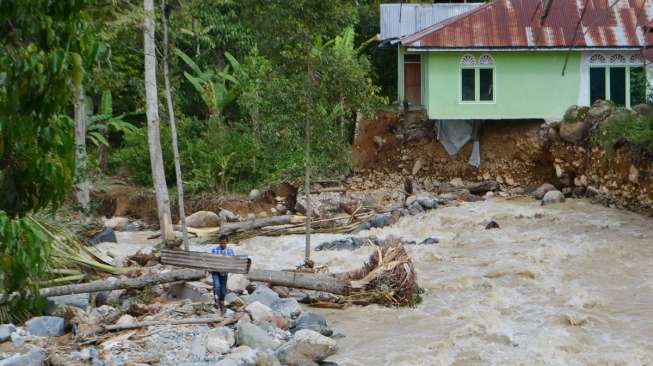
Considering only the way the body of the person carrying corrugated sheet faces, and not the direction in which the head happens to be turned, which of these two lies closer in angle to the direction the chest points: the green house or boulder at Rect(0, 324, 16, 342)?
the boulder

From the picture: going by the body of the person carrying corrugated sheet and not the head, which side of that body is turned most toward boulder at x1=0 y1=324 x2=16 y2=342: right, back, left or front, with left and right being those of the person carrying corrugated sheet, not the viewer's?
right

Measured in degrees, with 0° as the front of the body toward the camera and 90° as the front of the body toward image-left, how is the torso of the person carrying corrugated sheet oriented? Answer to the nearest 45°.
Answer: approximately 0°

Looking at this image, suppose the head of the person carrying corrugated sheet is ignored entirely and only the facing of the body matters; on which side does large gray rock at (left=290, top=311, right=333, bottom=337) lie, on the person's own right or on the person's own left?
on the person's own left

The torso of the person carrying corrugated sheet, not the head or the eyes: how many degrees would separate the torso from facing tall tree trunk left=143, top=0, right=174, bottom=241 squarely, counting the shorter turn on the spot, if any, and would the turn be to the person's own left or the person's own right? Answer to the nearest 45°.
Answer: approximately 180°

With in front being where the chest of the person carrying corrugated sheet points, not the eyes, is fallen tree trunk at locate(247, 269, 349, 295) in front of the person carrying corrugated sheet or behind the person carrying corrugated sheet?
behind

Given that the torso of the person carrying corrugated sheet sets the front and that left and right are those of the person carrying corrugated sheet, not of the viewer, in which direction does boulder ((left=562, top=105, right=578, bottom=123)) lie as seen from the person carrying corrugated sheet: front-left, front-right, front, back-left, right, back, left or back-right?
back-left

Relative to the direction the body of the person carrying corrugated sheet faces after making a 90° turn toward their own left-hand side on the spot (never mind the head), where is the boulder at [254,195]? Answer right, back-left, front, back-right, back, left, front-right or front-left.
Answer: left

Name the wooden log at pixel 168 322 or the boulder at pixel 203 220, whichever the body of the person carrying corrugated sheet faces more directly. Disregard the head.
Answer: the wooden log

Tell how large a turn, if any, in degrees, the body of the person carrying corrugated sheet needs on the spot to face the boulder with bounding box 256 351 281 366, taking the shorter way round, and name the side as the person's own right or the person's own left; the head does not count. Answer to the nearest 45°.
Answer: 0° — they already face it

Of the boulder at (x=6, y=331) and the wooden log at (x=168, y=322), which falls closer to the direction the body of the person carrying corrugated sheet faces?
the wooden log

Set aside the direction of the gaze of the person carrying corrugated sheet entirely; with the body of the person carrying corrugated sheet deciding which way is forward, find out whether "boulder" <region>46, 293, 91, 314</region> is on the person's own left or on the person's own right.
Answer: on the person's own right

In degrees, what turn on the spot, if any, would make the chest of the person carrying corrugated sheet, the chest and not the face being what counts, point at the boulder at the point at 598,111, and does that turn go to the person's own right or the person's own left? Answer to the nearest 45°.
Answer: approximately 135° to the person's own left

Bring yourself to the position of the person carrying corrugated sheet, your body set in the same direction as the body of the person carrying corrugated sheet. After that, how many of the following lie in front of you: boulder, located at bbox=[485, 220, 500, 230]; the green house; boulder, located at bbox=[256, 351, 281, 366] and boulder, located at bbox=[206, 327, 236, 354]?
2

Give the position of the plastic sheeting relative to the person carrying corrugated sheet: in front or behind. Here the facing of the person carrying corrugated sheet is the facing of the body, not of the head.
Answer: behind
